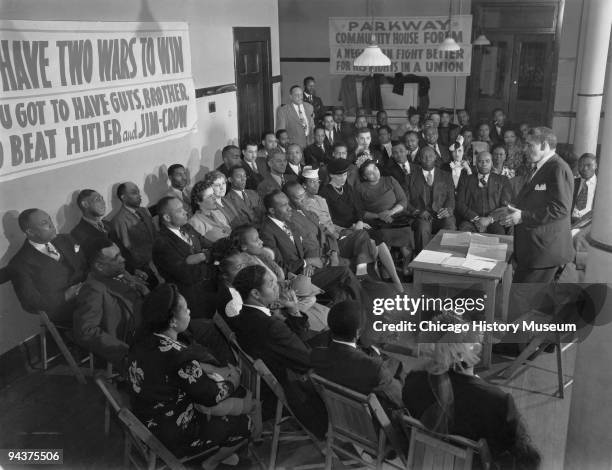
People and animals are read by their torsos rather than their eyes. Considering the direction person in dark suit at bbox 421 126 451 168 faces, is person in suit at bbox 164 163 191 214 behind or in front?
in front

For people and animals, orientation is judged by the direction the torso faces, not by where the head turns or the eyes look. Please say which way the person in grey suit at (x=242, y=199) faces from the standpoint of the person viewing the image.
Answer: facing the viewer and to the right of the viewer

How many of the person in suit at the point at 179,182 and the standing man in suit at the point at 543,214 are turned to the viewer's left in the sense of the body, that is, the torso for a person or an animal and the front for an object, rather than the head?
1

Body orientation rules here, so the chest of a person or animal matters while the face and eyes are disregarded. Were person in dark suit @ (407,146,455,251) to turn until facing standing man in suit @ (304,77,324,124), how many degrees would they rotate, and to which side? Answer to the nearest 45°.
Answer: approximately 135° to their right

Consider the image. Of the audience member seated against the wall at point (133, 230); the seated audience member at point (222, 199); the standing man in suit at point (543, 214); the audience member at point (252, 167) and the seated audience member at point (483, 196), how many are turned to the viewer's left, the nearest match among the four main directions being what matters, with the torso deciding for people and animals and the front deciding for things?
1

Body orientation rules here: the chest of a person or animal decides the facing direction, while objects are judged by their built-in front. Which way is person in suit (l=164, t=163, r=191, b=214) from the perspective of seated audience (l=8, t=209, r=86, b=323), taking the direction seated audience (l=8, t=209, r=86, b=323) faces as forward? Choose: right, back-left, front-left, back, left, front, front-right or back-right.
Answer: left

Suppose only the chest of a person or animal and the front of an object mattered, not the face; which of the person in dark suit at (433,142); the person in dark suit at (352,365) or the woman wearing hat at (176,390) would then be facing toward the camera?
the person in dark suit at (433,142)

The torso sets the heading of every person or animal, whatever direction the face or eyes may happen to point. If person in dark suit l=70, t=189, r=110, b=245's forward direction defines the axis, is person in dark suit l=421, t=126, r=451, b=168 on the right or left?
on their left

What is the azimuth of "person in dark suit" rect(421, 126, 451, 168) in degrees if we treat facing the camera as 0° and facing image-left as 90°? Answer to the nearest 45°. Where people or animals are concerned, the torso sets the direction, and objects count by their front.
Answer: approximately 0°

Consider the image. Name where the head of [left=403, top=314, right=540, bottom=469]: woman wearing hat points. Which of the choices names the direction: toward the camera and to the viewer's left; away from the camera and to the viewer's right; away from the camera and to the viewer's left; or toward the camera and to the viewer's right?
away from the camera and to the viewer's right

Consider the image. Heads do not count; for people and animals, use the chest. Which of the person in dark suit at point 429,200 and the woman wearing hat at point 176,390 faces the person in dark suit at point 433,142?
the woman wearing hat

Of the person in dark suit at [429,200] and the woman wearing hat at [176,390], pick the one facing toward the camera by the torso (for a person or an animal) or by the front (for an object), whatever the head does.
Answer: the person in dark suit

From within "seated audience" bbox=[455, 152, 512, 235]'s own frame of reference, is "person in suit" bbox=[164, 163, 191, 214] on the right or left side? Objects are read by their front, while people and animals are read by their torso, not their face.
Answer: on their right

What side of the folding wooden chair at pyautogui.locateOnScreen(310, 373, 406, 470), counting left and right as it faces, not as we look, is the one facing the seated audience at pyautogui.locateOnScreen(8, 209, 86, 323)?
left

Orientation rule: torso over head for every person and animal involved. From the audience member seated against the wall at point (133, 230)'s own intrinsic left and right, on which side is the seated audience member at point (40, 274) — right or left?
on their right

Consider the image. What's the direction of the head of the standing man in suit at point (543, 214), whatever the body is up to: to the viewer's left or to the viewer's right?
to the viewer's left

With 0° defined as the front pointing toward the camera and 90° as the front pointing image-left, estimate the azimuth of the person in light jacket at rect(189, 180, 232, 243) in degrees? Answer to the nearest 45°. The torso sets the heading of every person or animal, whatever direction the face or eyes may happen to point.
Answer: approximately 315°
